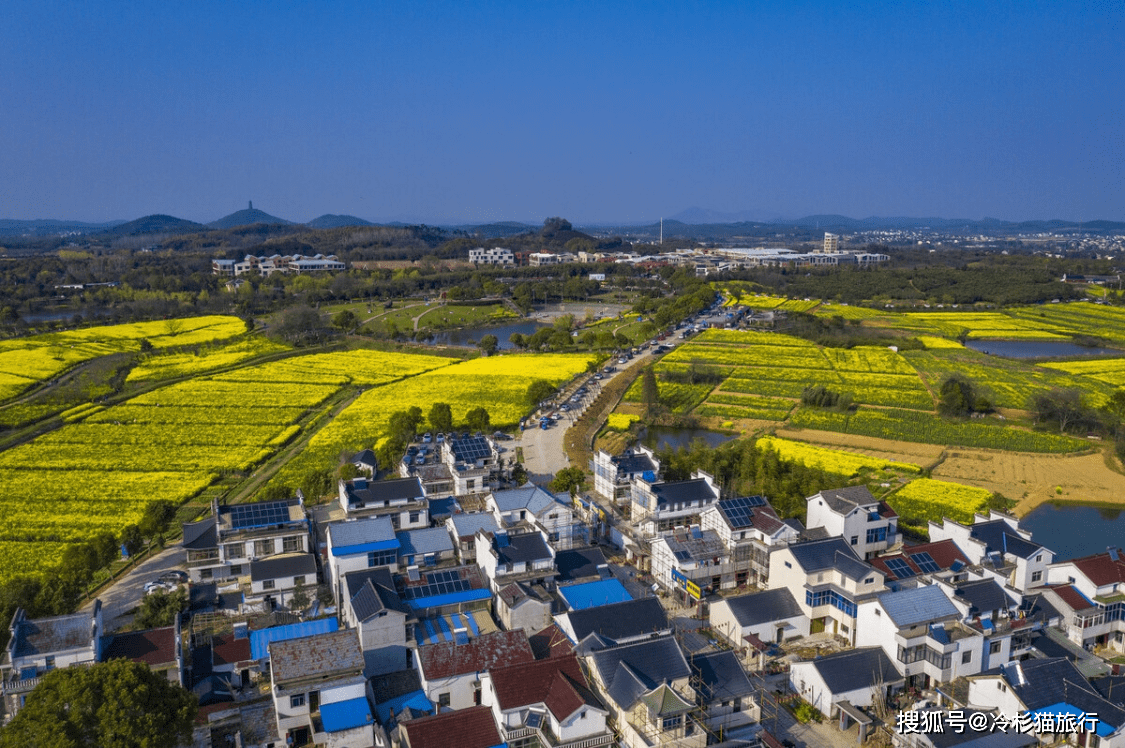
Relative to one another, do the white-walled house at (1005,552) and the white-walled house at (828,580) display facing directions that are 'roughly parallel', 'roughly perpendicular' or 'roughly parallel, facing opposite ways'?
roughly parallel

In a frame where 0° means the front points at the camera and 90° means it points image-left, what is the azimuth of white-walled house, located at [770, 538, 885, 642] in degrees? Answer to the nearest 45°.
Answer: approximately 315°

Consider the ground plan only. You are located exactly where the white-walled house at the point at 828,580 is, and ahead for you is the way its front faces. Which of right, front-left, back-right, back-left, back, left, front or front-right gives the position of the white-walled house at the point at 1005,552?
left

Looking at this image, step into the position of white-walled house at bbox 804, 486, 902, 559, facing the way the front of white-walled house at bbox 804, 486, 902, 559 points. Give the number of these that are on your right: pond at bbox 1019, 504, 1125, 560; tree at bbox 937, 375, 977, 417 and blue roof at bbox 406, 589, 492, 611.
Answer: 1

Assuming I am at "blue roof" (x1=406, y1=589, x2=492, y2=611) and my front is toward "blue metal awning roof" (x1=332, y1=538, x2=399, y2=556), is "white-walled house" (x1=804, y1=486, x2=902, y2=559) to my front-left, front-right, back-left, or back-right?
back-right

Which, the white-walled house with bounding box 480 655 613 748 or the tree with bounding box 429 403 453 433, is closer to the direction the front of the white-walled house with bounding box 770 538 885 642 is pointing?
the white-walled house

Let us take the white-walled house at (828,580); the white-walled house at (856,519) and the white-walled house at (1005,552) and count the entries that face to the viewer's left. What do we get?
0

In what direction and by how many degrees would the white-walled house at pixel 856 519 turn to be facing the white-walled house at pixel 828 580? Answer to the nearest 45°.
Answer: approximately 45° to its right

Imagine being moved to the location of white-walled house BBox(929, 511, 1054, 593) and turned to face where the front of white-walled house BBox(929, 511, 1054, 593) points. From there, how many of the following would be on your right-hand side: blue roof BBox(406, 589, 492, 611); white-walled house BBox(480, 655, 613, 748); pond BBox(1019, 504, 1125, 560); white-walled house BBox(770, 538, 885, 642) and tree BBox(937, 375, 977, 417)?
3

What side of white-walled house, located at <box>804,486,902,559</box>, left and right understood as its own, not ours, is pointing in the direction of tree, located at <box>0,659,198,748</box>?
right

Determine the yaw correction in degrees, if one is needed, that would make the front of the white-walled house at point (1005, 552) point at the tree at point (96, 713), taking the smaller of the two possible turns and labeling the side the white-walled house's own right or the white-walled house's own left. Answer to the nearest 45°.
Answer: approximately 90° to the white-walled house's own right

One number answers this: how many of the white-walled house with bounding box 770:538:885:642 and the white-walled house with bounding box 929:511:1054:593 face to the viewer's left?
0

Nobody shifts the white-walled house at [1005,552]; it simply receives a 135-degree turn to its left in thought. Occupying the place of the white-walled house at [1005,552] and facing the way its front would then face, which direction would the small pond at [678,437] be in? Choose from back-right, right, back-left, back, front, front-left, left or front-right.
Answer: front-left

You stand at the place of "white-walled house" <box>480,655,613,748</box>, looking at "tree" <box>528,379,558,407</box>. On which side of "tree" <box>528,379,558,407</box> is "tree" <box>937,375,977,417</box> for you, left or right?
right

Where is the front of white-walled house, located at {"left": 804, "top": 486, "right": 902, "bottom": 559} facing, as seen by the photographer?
facing the viewer and to the right of the viewer

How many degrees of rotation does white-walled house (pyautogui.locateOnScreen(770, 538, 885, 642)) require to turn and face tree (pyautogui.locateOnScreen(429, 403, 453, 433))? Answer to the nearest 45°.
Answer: approximately 180°

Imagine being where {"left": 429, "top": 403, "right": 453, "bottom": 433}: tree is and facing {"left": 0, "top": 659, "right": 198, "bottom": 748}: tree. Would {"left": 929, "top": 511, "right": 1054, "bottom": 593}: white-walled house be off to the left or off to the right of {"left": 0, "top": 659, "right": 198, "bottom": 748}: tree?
left

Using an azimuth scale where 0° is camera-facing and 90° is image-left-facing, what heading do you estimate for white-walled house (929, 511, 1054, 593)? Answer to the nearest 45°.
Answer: approximately 315°

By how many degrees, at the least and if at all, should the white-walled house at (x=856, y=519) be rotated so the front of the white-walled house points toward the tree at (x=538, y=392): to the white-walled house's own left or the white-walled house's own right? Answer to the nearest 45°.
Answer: approximately 180°
